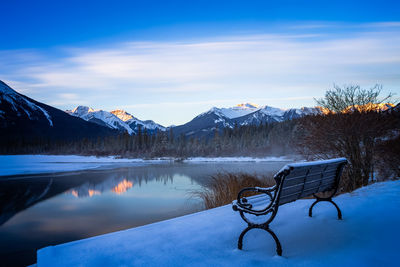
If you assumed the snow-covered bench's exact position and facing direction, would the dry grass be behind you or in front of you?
in front

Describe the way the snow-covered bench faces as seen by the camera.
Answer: facing away from the viewer and to the left of the viewer

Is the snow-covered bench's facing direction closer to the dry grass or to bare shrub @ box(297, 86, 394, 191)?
the dry grass

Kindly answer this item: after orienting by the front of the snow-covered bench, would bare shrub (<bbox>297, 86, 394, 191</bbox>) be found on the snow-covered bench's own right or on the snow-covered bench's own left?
on the snow-covered bench's own right
